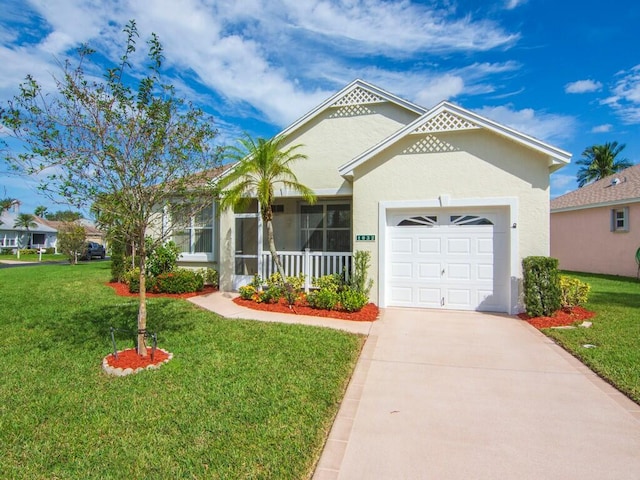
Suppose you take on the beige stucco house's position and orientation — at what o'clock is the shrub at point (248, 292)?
The shrub is roughly at 3 o'clock from the beige stucco house.

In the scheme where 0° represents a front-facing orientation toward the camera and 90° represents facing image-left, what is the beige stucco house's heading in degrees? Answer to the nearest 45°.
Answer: approximately 0°

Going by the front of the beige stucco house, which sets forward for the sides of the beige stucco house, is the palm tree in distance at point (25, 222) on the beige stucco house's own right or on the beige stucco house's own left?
on the beige stucco house's own right

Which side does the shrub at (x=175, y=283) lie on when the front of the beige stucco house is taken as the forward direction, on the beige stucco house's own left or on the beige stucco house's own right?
on the beige stucco house's own right

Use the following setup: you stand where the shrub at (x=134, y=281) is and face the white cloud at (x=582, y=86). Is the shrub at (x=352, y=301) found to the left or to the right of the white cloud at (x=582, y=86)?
right

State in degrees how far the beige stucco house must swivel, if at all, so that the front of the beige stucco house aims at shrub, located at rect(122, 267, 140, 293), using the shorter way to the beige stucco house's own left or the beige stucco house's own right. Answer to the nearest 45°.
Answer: approximately 90° to the beige stucco house's own right

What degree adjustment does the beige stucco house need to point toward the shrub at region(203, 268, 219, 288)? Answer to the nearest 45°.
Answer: approximately 90° to its right

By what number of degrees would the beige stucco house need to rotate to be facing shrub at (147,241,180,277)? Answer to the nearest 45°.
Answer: approximately 90° to its right

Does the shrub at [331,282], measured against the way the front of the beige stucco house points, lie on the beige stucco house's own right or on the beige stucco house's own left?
on the beige stucco house's own right

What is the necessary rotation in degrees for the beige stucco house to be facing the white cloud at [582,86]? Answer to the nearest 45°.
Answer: approximately 135° to its left

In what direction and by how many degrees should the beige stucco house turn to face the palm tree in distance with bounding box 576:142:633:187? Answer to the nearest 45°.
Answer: approximately 135° to its left
